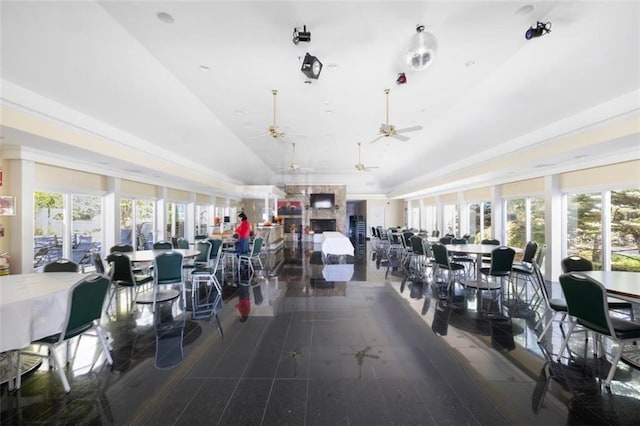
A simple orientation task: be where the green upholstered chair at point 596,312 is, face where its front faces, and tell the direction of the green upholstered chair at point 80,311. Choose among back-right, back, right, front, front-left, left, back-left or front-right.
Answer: back

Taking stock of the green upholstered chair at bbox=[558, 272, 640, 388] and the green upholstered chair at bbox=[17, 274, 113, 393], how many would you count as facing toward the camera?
0

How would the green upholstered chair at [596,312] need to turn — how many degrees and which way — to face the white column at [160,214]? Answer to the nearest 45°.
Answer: approximately 135° to its left

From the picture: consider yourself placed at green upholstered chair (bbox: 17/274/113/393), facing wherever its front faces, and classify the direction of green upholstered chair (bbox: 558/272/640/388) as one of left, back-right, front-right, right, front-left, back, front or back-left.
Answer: back

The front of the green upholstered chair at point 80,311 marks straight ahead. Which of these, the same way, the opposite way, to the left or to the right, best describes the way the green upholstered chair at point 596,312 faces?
the opposite way

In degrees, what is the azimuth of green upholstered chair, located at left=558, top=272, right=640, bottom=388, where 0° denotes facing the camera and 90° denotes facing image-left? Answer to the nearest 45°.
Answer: approximately 225°

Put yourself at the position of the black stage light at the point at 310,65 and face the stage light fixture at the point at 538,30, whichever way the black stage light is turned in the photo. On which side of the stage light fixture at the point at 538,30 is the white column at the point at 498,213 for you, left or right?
left

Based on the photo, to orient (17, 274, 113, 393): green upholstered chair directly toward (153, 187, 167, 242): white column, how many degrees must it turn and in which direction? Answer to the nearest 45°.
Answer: approximately 45° to its right

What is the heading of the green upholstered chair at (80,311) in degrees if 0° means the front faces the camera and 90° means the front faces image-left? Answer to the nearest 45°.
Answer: approximately 135°

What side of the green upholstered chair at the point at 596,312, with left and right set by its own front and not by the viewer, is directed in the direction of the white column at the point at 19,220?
back

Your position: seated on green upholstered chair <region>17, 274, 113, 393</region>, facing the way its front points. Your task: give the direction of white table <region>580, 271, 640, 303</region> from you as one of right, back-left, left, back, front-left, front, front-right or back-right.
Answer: back
